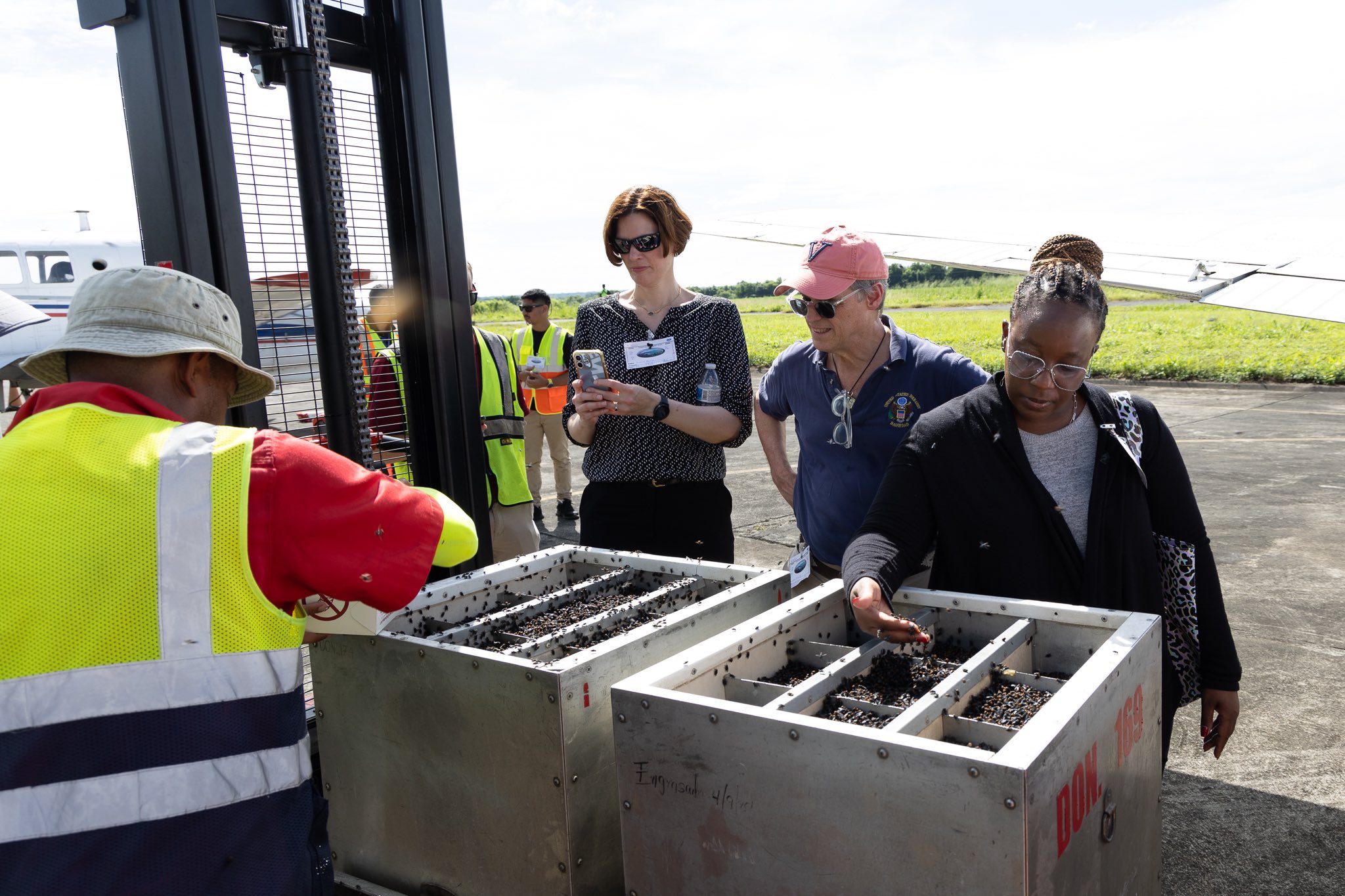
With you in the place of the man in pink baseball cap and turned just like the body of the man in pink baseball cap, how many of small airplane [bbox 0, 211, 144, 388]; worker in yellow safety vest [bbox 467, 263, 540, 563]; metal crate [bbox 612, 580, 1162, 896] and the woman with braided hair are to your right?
2

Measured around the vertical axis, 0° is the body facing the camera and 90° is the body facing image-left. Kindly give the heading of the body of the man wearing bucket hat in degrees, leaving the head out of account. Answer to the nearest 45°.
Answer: approximately 225°

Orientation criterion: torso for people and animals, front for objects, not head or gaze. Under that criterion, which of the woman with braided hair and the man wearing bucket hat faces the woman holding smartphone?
the man wearing bucket hat

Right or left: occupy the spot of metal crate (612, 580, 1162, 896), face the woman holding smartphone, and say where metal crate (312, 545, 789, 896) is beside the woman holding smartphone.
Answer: left

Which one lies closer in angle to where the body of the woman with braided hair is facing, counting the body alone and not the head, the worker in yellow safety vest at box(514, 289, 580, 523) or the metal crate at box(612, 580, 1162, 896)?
the metal crate

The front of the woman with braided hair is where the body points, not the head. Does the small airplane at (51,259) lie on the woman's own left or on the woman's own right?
on the woman's own right

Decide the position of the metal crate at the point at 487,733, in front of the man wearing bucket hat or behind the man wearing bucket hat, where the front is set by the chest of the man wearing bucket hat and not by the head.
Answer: in front

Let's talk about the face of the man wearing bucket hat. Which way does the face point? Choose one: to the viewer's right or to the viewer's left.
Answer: to the viewer's right

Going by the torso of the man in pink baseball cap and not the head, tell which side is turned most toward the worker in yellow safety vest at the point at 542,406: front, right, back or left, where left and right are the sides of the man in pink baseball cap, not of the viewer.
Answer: right

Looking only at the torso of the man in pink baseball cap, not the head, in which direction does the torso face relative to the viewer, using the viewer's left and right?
facing the viewer and to the left of the viewer

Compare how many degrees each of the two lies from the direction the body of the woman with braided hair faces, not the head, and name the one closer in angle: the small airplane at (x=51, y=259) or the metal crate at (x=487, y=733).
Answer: the metal crate

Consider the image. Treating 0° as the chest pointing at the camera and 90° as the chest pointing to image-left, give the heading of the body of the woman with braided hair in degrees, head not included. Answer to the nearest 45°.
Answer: approximately 0°

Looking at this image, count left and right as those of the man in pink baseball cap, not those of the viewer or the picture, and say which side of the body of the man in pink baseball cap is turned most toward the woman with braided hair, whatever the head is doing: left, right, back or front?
left

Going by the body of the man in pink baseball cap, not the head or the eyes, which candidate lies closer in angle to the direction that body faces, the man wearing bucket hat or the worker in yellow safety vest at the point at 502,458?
the man wearing bucket hat

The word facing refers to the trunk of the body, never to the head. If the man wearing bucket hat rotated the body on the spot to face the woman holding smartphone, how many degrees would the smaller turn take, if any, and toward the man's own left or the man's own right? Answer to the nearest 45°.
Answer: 0° — they already face them

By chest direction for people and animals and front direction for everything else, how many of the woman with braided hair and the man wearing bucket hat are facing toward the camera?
1
